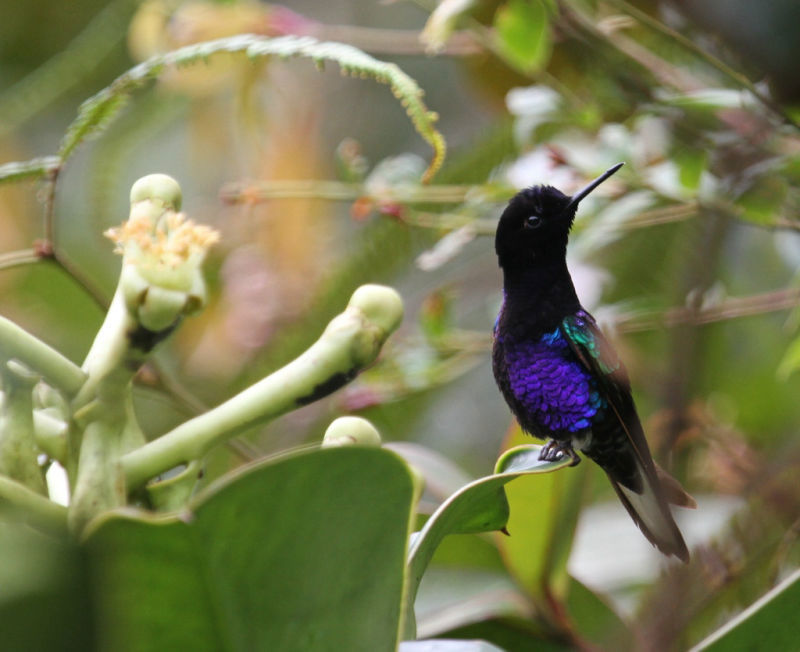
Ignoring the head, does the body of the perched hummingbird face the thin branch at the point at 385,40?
no

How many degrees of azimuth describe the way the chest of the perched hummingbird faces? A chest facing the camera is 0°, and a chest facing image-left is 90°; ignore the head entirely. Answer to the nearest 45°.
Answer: approximately 45°
